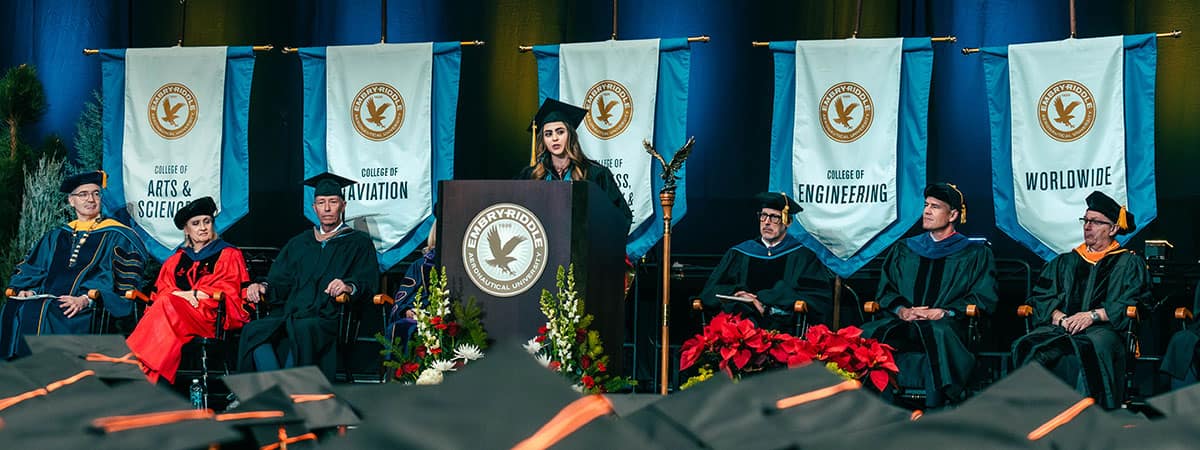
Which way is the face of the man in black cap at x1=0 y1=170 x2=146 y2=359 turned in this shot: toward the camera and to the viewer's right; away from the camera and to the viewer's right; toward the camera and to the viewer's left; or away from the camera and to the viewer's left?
toward the camera and to the viewer's right

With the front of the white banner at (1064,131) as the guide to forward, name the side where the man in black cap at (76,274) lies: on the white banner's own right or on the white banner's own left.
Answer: on the white banner's own right

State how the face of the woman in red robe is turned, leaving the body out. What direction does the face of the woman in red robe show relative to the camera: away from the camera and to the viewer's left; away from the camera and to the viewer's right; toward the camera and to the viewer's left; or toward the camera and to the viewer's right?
toward the camera and to the viewer's right

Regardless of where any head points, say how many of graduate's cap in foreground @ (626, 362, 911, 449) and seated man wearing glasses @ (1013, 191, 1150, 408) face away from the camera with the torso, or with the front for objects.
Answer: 1

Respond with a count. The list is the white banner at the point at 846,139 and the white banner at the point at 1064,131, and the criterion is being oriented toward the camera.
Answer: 2

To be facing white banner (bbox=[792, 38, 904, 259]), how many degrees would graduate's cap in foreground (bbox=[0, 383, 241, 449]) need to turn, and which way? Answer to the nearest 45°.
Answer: approximately 45° to its right

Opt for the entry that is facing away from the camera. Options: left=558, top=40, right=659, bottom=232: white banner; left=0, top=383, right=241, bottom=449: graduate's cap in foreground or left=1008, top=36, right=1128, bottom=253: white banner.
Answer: the graduate's cap in foreground

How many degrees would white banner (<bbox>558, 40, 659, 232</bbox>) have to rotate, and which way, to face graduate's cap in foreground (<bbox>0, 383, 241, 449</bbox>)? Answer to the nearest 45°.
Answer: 0° — it already faces it

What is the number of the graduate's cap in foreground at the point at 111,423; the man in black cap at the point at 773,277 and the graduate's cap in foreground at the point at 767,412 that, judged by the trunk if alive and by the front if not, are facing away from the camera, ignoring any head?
2

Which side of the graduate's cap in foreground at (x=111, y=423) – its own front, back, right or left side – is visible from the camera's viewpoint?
back

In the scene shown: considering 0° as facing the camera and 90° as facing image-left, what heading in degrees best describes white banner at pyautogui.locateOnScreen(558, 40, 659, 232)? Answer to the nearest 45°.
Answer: approximately 0°
